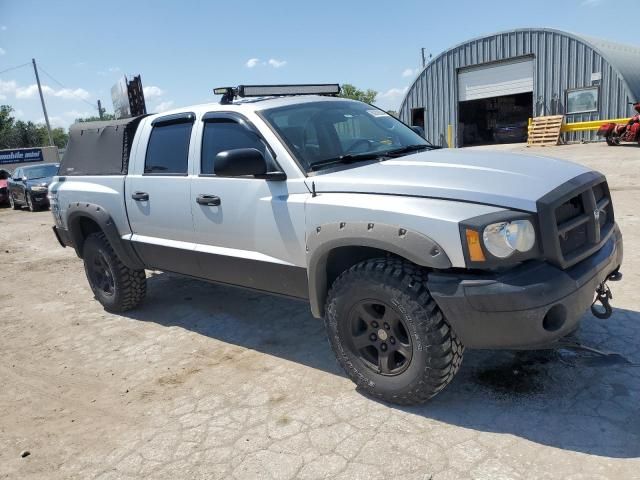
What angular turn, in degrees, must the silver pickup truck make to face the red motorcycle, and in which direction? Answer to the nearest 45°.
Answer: approximately 90° to its left

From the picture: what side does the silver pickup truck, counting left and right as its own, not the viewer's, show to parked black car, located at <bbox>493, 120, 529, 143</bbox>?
left

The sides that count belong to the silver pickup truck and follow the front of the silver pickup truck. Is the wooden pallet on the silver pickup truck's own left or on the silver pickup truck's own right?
on the silver pickup truck's own left

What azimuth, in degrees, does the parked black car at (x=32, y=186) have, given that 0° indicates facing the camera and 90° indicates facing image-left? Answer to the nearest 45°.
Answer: approximately 315°

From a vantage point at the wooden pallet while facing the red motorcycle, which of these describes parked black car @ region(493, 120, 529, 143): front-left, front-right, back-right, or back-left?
back-left

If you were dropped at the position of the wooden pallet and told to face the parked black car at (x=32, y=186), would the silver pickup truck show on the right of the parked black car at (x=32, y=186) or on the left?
left
